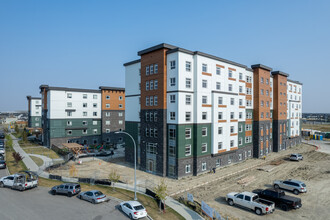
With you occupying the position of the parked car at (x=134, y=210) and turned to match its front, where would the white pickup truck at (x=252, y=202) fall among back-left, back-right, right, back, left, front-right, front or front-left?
back-right

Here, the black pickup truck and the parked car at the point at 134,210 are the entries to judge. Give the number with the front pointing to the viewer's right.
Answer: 0

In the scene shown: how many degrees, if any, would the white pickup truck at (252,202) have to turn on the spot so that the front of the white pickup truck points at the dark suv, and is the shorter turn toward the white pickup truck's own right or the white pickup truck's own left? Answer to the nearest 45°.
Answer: approximately 45° to the white pickup truck's own left

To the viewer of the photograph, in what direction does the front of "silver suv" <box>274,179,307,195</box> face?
facing away from the viewer and to the left of the viewer

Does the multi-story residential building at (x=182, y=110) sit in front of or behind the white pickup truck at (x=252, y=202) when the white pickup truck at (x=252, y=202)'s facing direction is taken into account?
in front
